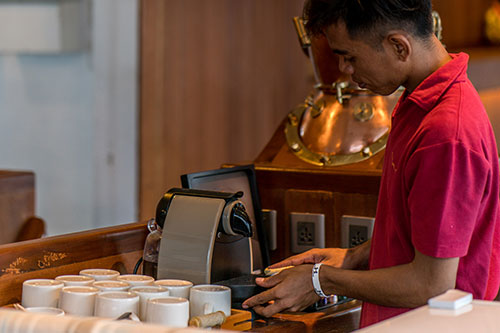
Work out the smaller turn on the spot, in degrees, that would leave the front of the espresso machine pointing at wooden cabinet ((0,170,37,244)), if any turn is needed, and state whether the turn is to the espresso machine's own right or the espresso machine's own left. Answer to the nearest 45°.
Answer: approximately 180°

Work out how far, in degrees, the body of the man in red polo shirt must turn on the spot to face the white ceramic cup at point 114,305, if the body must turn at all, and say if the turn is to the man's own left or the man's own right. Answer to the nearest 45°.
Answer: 0° — they already face it

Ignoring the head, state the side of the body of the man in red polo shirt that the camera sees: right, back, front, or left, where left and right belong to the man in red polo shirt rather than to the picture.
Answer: left

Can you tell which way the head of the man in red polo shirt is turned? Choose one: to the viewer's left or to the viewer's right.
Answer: to the viewer's left

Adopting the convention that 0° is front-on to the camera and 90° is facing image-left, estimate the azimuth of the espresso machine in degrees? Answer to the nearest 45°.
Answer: approximately 315°

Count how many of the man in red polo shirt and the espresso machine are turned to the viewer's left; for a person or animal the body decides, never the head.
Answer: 1
